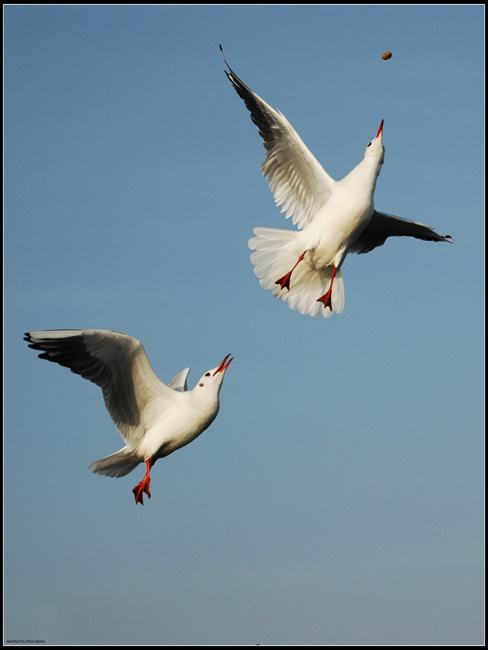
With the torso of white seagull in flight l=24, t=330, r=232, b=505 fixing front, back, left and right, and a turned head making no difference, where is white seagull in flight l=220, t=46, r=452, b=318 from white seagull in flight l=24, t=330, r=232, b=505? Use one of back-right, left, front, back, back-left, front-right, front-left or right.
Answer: front-left

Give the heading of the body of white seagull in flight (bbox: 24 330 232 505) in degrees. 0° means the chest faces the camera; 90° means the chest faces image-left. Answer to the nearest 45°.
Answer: approximately 270°
